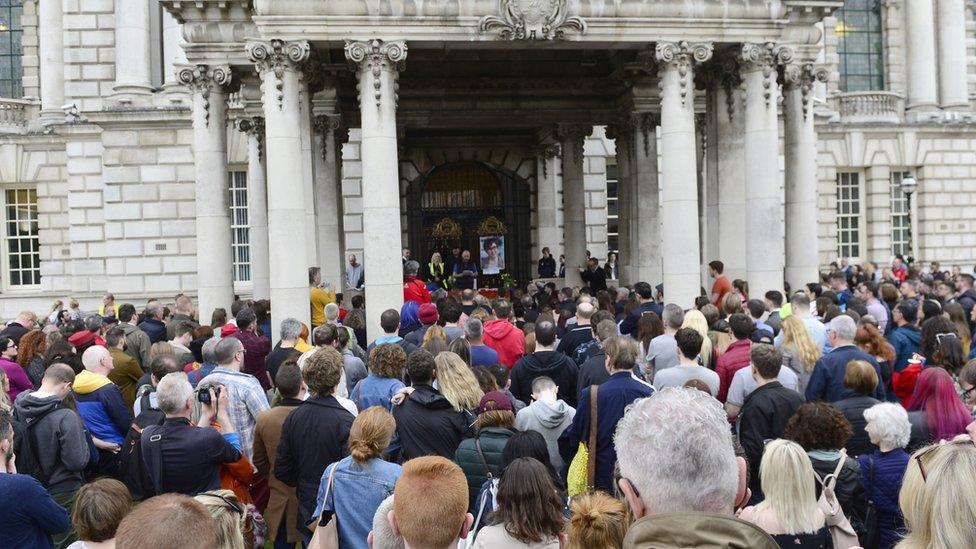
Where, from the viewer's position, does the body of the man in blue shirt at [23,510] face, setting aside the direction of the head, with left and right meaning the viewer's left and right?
facing away from the viewer and to the right of the viewer

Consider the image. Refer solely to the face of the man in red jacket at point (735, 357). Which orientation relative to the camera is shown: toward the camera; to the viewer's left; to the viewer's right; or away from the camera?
away from the camera

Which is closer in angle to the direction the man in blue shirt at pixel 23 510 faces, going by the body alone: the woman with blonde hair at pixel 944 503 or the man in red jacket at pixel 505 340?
the man in red jacket

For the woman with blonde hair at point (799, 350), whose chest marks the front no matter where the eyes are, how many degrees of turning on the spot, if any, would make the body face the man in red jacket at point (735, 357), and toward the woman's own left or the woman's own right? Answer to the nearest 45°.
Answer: approximately 90° to the woman's own left

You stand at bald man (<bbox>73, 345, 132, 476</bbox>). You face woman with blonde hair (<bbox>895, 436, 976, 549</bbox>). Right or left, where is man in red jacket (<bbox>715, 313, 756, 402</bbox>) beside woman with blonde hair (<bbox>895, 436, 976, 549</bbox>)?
left

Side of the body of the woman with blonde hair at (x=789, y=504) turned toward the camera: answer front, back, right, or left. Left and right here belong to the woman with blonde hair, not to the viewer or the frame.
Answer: back

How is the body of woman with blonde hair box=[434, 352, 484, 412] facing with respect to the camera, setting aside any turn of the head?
away from the camera

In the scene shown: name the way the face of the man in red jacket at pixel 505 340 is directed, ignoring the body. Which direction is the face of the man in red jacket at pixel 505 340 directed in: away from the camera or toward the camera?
away from the camera

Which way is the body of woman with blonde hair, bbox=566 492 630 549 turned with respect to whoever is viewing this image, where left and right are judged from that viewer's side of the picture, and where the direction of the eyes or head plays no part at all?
facing away from the viewer

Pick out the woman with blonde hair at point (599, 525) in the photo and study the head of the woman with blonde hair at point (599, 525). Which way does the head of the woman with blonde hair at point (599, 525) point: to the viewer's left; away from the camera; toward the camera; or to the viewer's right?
away from the camera

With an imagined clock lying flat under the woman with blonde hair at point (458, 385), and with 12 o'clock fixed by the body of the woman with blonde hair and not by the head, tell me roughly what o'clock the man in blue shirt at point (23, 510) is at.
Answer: The man in blue shirt is roughly at 8 o'clock from the woman with blonde hair.

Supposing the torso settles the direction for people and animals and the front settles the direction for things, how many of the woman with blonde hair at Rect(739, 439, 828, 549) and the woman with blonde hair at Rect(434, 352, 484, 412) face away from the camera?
2

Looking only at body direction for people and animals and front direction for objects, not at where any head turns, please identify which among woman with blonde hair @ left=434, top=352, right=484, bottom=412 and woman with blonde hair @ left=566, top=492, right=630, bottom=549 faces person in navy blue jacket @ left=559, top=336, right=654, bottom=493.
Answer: woman with blonde hair @ left=566, top=492, right=630, bottom=549
